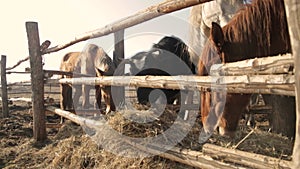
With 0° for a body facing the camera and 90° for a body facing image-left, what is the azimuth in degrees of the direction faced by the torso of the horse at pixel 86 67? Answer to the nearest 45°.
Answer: approximately 315°

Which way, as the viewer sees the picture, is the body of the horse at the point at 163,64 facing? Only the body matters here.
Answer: to the viewer's left

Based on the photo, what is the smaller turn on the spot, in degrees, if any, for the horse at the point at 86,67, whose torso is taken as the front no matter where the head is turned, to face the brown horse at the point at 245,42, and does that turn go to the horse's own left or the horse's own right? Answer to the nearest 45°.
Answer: approximately 45° to the horse's own right

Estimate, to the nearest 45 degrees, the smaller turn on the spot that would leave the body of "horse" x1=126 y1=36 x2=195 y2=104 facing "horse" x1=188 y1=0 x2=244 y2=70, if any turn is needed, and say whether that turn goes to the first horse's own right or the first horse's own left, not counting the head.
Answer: approximately 135° to the first horse's own left

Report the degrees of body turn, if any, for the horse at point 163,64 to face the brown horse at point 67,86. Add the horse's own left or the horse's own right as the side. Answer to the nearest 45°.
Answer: approximately 45° to the horse's own right

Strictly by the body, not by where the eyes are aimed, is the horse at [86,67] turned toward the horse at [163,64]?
yes
